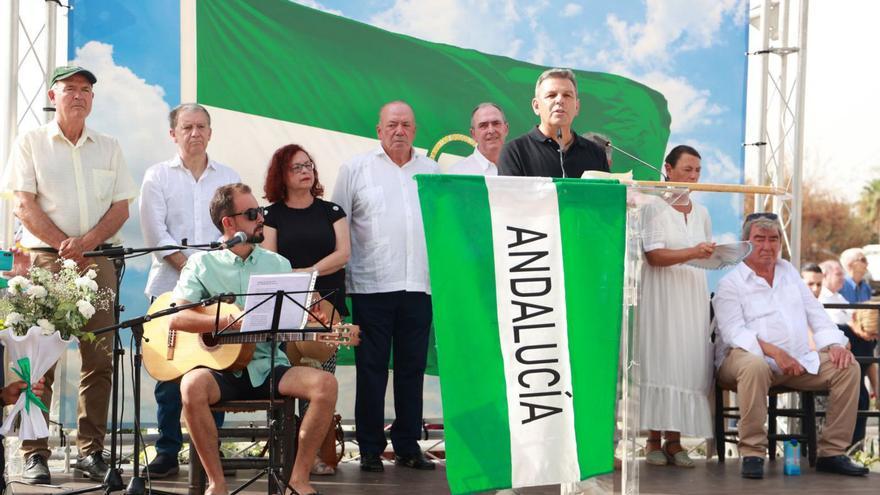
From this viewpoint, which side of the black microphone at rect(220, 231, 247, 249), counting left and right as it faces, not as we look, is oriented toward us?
right

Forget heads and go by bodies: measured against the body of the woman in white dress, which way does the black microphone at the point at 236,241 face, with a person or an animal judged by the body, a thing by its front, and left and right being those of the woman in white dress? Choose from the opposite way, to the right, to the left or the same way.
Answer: to the left

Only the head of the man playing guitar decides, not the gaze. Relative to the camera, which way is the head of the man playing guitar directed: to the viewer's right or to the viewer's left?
to the viewer's right

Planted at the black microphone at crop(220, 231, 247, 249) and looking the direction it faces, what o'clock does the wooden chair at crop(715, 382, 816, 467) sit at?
The wooden chair is roughly at 11 o'clock from the black microphone.

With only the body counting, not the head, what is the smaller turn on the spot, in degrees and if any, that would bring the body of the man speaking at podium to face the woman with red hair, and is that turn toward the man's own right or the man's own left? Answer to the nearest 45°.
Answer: approximately 135° to the man's own right

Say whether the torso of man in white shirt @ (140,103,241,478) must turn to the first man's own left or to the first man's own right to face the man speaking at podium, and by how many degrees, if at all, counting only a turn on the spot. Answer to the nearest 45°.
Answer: approximately 45° to the first man's own left

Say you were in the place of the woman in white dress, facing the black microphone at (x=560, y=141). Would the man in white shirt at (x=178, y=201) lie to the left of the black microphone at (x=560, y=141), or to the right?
right

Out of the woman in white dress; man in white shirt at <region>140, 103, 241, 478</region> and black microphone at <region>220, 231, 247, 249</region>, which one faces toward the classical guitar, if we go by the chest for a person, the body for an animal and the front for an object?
the man in white shirt

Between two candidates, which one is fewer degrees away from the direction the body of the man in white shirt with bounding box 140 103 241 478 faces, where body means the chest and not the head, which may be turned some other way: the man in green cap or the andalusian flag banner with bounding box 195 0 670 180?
the man in green cap

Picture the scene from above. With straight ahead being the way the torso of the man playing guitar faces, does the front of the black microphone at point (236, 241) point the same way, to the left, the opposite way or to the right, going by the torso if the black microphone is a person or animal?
to the left

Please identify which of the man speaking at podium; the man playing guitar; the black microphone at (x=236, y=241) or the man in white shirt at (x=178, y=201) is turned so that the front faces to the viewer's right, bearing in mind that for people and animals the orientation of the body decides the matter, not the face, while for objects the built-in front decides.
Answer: the black microphone
